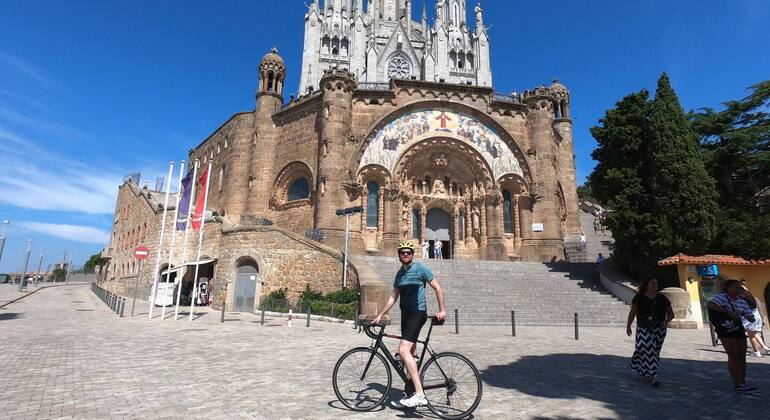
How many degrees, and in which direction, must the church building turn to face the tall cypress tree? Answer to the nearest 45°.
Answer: approximately 45° to its left

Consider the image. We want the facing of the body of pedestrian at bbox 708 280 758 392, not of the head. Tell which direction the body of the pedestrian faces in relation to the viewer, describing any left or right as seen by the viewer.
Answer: facing the viewer and to the right of the viewer

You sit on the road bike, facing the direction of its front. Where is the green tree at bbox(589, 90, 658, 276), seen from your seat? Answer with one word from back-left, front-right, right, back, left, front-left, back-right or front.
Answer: back-right

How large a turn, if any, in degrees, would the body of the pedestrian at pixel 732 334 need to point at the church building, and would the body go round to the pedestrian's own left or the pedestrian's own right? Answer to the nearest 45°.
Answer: approximately 180°

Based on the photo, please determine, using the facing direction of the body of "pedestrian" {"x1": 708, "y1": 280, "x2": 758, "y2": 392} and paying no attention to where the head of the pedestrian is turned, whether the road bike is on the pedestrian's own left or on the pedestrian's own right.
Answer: on the pedestrian's own right

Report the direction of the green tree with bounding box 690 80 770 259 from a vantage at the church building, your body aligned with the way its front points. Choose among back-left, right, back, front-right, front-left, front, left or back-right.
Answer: front-left

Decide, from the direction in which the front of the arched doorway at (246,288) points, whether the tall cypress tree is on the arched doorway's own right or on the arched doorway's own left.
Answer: on the arched doorway's own left

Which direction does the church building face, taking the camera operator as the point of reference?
facing the viewer
